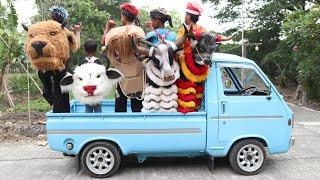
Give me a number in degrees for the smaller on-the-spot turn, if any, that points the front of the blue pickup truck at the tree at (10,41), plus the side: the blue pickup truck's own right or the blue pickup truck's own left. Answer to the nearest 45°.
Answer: approximately 135° to the blue pickup truck's own left

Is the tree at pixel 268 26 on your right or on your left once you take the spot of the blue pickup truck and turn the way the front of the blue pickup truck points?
on your left

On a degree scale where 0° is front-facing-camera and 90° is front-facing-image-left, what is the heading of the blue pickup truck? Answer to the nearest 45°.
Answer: approximately 270°
